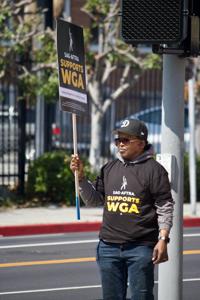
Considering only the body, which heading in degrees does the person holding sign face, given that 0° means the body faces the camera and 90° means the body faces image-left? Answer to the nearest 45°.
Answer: approximately 45°

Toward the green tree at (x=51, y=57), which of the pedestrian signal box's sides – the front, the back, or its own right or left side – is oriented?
back

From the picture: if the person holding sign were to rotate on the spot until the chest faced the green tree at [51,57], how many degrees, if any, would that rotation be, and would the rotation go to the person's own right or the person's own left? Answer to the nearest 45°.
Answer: approximately 135° to the person's own right

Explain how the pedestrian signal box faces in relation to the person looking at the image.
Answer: facing the viewer

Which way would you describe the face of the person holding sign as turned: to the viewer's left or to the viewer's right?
to the viewer's left

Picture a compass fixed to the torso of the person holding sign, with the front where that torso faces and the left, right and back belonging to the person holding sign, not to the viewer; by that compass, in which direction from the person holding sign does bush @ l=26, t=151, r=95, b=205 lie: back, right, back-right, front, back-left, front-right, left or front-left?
back-right

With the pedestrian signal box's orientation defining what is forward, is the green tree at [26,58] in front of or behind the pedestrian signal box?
behind

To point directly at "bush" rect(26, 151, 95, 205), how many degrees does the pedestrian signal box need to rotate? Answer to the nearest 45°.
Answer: approximately 180°

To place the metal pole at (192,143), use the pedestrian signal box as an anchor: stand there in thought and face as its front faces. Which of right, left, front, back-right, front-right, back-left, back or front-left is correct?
back

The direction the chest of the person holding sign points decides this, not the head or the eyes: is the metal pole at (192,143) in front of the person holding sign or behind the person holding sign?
behind
